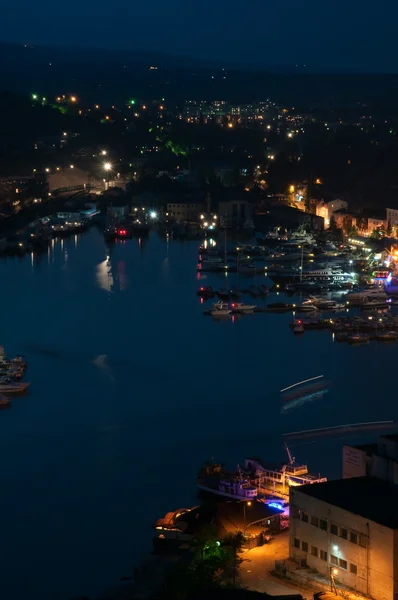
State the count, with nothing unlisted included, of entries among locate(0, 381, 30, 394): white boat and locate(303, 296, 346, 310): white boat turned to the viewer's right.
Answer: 1

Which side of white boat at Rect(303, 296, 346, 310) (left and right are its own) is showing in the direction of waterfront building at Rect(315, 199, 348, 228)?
right

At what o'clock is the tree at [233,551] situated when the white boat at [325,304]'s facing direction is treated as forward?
The tree is roughly at 9 o'clock from the white boat.

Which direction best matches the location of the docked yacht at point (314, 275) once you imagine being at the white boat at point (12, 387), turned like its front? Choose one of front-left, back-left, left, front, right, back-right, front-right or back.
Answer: front-left

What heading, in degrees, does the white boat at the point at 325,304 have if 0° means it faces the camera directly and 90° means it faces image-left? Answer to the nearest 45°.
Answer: approximately 90°

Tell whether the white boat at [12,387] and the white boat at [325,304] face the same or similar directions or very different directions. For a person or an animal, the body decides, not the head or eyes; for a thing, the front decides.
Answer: very different directions

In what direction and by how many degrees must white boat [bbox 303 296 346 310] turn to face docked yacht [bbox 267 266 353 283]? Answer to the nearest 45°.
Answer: approximately 90° to its right

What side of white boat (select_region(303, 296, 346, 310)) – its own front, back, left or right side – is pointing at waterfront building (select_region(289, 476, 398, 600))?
left

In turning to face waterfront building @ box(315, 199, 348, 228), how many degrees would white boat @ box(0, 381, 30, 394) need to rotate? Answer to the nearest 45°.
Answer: approximately 45° to its left

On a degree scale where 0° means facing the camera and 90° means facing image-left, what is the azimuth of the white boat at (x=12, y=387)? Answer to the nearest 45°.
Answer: approximately 270°
